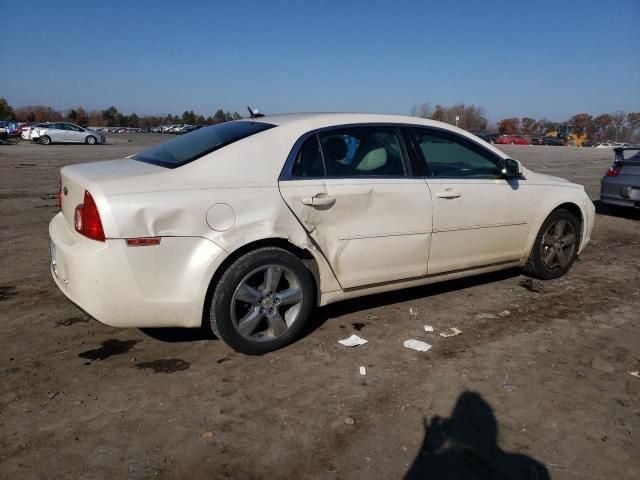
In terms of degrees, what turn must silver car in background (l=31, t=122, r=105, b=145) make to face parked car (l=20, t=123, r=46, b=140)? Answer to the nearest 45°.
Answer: approximately 135° to its left

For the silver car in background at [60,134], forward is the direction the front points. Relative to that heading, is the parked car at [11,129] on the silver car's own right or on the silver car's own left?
on the silver car's own left

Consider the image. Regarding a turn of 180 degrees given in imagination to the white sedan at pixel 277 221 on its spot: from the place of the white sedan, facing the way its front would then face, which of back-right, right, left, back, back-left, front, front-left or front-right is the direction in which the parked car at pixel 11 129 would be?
right

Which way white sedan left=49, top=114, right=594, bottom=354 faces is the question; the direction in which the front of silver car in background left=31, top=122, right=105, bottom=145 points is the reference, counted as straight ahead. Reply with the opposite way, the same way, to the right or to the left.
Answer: the same way

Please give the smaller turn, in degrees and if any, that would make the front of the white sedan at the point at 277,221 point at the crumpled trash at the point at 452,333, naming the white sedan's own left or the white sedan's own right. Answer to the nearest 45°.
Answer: approximately 45° to the white sedan's own right

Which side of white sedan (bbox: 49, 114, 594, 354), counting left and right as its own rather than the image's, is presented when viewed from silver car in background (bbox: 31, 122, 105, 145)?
left

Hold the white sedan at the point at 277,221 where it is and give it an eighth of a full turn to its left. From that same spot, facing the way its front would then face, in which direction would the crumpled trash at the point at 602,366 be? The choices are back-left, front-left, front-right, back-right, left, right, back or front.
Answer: right

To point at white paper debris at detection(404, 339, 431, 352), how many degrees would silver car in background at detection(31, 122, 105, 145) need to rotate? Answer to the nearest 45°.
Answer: approximately 90° to its right

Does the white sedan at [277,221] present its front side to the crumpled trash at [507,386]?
no

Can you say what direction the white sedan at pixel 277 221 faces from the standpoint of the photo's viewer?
facing away from the viewer and to the right of the viewer

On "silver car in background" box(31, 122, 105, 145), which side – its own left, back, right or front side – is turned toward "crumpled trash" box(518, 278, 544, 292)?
right

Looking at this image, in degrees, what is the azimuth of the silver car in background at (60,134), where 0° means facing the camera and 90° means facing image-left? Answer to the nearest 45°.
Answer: approximately 270°

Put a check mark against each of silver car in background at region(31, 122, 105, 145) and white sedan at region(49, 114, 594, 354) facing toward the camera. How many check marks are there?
0

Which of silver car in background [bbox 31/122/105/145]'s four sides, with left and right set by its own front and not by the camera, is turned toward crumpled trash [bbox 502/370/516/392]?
right

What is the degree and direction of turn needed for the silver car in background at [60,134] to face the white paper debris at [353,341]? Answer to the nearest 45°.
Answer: approximately 90° to its right
